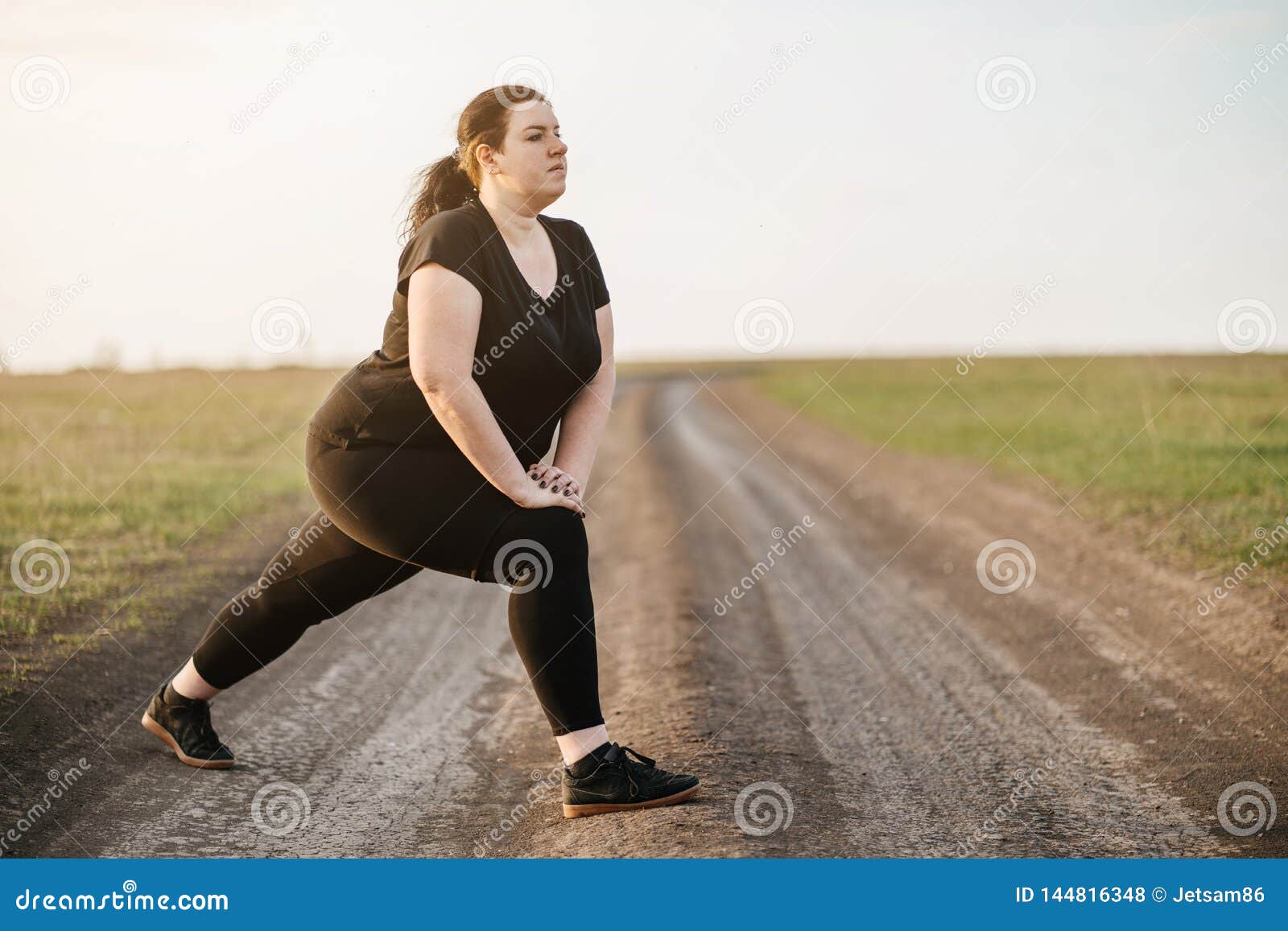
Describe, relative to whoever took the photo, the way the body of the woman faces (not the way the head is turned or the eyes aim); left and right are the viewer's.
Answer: facing the viewer and to the right of the viewer
